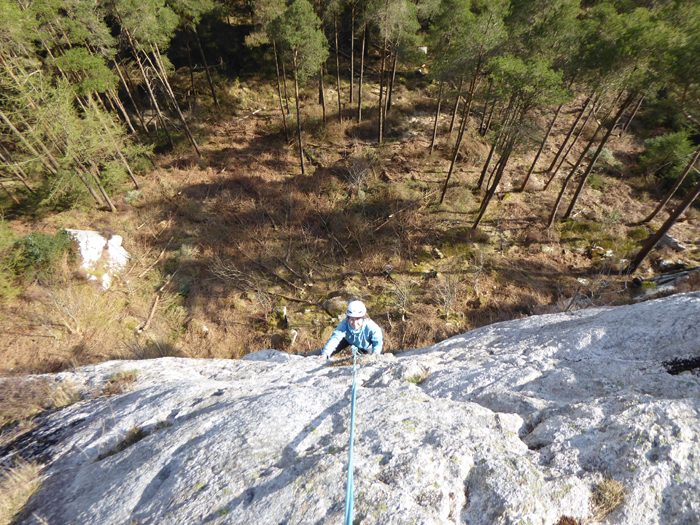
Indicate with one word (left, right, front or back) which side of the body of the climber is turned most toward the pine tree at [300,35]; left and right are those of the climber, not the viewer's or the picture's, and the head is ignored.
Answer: back

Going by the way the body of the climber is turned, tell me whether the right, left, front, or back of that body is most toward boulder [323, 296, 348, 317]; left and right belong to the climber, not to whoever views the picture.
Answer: back

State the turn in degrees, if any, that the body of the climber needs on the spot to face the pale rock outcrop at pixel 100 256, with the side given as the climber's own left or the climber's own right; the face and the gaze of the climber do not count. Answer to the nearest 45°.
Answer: approximately 135° to the climber's own right

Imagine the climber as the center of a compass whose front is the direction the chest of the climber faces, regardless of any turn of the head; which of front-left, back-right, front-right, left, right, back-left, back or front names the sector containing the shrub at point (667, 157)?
back-left

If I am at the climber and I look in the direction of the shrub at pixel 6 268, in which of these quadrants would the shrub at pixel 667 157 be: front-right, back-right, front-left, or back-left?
back-right

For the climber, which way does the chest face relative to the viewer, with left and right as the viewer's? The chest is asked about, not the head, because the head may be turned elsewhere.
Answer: facing the viewer
